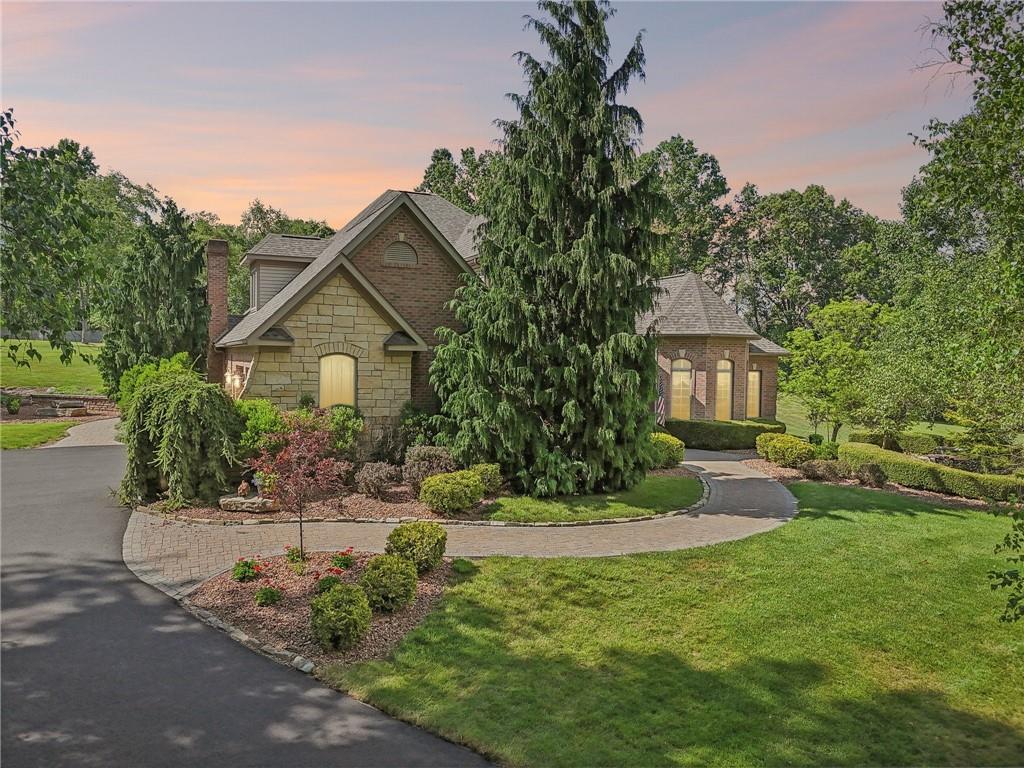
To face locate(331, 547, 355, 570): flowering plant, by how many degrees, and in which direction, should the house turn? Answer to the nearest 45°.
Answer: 0° — it already faces it

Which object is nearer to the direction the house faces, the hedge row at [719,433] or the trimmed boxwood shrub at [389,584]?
the trimmed boxwood shrub

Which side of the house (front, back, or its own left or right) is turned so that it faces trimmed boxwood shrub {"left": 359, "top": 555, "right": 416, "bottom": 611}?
front

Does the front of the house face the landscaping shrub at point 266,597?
yes

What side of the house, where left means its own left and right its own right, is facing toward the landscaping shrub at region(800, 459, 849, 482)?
left

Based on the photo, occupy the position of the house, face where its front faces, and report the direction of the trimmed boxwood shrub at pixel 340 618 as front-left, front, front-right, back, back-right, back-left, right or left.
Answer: front

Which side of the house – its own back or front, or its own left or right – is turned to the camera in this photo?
front

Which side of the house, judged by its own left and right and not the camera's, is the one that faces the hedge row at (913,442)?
left

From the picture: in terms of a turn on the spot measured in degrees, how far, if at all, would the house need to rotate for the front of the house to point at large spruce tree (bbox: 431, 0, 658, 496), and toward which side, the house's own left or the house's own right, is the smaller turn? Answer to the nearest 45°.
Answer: approximately 45° to the house's own left

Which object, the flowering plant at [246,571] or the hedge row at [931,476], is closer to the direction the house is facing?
the flowering plant

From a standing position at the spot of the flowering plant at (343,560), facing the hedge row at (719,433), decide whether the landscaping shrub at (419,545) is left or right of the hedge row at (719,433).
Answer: right

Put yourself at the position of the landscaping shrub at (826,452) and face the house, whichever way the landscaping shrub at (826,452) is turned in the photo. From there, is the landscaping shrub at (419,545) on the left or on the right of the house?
left

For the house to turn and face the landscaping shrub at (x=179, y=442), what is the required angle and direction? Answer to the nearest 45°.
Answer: approximately 45° to its right
